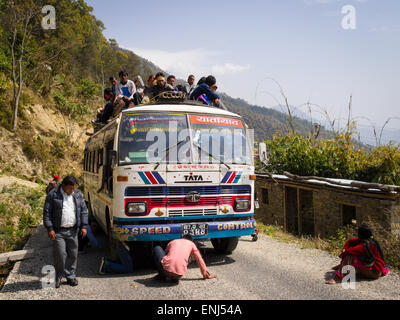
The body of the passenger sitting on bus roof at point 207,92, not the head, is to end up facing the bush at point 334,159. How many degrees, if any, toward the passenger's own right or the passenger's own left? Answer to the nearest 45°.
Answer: approximately 45° to the passenger's own left

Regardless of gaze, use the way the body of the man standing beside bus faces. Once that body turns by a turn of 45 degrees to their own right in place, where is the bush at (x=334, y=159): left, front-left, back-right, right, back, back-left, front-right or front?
back-left

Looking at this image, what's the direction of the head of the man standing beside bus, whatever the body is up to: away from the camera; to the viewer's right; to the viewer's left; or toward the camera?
toward the camera

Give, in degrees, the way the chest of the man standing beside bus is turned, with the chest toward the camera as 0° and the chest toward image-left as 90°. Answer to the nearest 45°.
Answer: approximately 315°

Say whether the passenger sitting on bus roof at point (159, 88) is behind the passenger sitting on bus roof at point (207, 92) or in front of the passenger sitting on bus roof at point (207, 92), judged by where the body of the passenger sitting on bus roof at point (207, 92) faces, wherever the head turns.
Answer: behind

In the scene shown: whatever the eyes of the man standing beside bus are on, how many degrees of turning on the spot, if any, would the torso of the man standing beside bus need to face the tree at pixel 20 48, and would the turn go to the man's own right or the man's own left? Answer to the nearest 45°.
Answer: approximately 135° to the man's own left

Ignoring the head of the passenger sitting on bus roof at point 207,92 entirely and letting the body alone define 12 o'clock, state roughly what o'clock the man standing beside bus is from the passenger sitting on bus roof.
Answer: The man standing beside bus is roughly at 4 o'clock from the passenger sitting on bus roof.

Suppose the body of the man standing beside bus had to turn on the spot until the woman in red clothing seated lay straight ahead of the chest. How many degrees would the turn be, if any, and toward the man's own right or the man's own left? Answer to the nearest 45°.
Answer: approximately 45° to the man's own left

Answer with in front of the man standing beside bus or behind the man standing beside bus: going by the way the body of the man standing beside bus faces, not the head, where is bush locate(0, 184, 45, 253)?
behind

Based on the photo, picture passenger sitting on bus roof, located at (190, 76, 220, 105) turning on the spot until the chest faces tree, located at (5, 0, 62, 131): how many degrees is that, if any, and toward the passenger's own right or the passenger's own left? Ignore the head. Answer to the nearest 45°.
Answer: approximately 135° to the passenger's own left

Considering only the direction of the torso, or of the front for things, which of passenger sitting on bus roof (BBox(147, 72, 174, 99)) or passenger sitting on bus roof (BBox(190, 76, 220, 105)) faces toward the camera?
passenger sitting on bus roof (BBox(147, 72, 174, 99))

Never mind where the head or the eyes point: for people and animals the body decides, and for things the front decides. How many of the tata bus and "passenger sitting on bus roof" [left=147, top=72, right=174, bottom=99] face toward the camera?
2

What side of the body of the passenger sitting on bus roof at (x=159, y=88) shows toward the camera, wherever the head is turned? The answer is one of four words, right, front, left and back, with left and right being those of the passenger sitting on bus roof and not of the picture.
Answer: front

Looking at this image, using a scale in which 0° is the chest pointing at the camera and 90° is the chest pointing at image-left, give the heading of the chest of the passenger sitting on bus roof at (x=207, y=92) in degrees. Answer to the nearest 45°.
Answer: approximately 270°

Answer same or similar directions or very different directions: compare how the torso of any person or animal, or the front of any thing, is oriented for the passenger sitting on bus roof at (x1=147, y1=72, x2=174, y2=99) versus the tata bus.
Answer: same or similar directions

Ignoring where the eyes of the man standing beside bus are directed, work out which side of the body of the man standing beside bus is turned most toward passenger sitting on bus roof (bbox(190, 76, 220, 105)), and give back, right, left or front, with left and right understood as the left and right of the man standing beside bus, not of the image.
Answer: left
